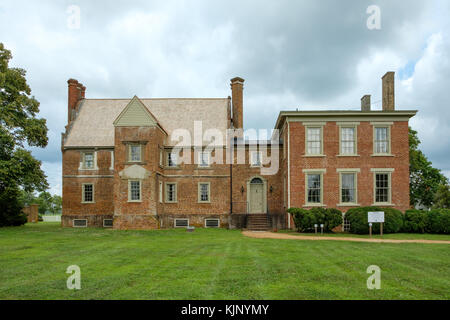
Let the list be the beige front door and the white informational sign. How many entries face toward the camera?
2

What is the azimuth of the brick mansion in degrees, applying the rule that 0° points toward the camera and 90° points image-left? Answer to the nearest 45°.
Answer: approximately 0°

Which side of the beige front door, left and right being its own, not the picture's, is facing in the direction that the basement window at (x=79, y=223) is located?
right

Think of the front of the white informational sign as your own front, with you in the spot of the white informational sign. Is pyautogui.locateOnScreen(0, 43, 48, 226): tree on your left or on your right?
on your right

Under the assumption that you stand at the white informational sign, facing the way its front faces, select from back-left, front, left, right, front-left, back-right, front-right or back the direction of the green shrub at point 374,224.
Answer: back

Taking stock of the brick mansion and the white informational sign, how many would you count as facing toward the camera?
2
